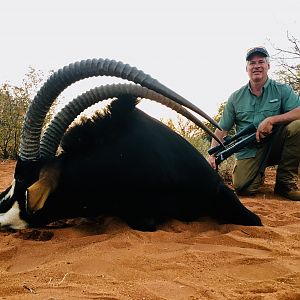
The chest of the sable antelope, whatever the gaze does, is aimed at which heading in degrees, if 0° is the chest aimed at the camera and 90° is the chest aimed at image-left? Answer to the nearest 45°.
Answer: approximately 90°

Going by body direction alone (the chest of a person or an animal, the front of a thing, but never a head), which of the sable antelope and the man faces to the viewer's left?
the sable antelope

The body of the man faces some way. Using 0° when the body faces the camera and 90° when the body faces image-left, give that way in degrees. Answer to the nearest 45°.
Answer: approximately 0°

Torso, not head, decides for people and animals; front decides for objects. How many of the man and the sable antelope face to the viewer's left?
1

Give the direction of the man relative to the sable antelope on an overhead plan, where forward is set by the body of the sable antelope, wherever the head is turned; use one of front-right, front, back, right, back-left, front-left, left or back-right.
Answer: back-right

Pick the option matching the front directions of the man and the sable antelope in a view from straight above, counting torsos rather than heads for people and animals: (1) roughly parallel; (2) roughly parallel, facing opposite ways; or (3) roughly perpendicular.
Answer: roughly perpendicular

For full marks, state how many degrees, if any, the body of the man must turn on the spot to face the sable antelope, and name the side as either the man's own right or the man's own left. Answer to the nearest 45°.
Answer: approximately 45° to the man's own right
